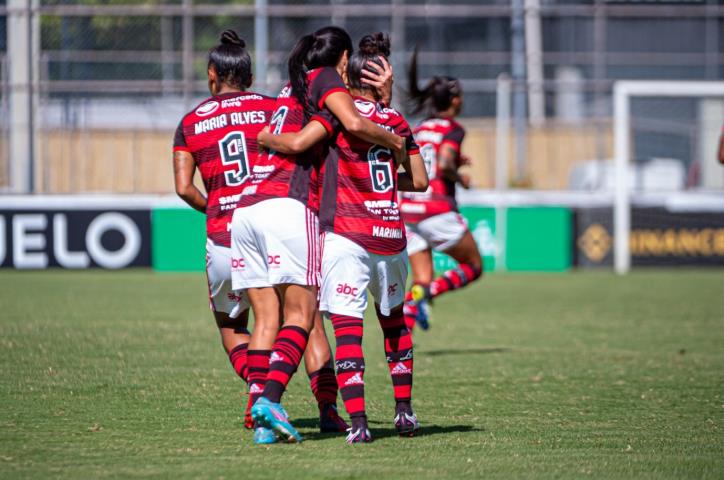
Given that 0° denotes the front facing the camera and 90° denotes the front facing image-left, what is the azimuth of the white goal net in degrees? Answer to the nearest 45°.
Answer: approximately 0°

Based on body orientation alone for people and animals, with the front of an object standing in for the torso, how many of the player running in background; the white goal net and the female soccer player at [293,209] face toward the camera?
1

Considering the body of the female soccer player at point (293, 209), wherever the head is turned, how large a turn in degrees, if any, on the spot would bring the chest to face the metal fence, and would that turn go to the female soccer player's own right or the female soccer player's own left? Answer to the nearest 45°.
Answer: approximately 45° to the female soccer player's own left

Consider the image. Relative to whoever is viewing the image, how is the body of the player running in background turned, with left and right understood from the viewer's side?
facing away from the viewer and to the right of the viewer

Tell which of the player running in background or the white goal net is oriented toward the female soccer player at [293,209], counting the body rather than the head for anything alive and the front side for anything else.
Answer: the white goal net

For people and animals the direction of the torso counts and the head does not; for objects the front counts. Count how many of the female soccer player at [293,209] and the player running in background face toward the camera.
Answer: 0

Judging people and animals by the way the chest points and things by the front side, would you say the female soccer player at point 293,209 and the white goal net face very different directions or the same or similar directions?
very different directions

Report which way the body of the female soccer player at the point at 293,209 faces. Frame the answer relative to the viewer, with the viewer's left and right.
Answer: facing away from the viewer and to the right of the viewer

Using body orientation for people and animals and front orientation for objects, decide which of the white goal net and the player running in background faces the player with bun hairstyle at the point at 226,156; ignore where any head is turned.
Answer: the white goal net

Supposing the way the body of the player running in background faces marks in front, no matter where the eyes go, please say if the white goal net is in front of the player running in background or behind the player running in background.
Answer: in front

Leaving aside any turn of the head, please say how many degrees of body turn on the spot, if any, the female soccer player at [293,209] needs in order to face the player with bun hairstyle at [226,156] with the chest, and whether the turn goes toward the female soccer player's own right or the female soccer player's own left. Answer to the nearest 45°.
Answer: approximately 90° to the female soccer player's own left

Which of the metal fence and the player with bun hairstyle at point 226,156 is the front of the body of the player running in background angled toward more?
the metal fence

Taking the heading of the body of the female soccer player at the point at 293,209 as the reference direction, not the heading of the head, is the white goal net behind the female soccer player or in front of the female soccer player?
in front

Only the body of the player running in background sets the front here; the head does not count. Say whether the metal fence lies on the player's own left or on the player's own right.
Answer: on the player's own left
